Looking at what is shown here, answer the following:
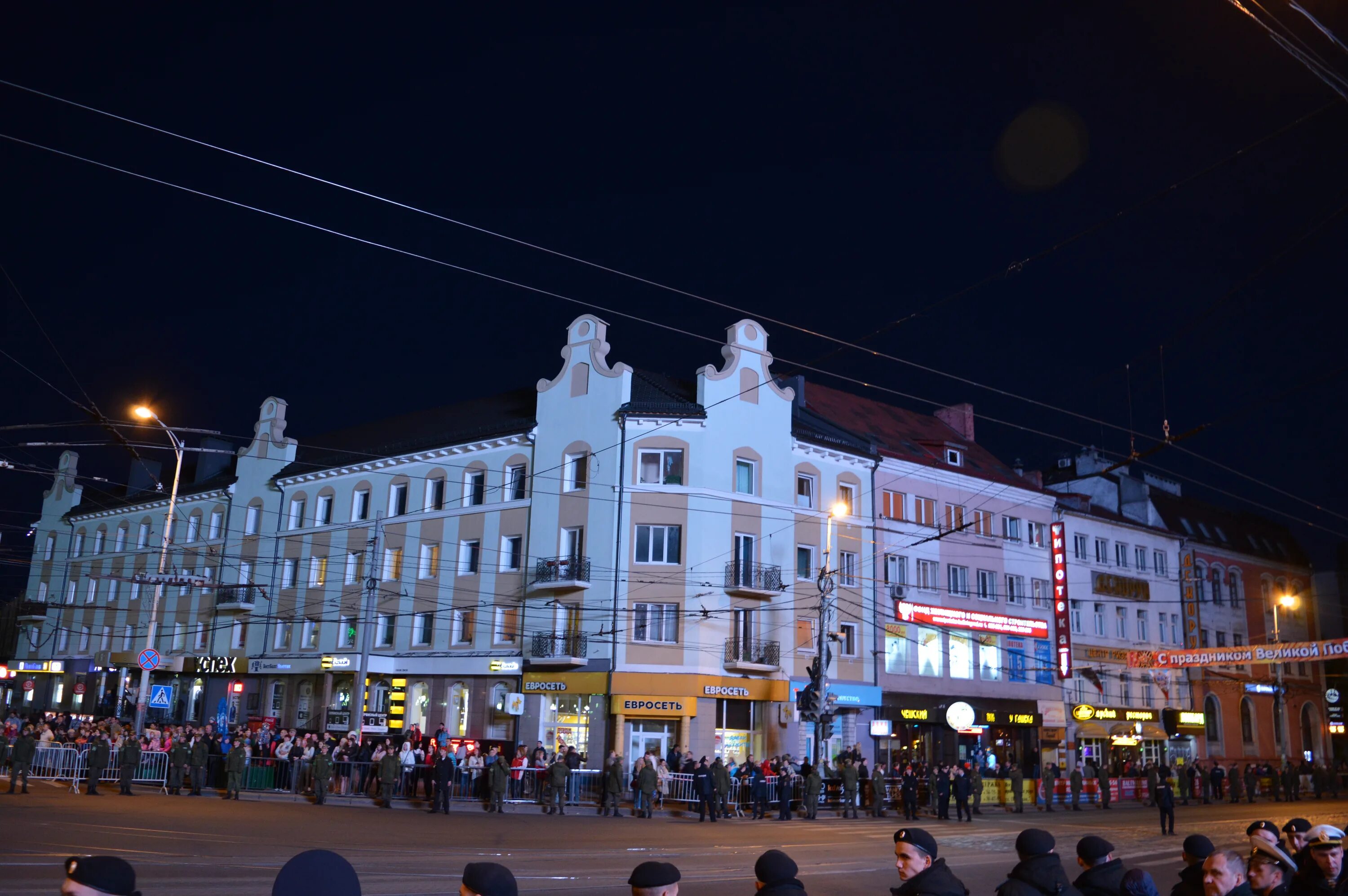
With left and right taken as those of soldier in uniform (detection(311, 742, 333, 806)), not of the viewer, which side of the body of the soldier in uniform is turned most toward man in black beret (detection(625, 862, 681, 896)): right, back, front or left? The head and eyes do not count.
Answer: front

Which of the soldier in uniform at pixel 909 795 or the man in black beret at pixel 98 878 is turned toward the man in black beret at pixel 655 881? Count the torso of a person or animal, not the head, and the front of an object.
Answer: the soldier in uniform

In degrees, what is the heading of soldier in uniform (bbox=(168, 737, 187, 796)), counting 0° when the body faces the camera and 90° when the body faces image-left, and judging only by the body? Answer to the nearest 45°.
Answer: approximately 0°

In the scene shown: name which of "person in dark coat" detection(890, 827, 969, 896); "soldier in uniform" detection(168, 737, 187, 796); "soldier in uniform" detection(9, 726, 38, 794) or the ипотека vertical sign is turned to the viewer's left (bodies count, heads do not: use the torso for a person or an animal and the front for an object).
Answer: the person in dark coat
